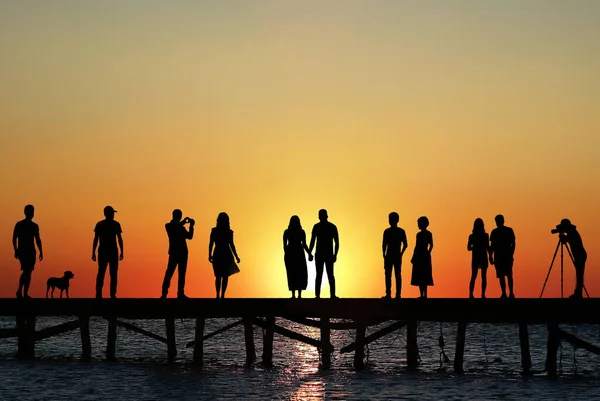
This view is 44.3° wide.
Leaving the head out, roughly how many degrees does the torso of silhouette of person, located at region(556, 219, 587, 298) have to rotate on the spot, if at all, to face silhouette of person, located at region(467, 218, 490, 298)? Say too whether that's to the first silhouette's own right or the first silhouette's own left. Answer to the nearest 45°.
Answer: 0° — they already face them

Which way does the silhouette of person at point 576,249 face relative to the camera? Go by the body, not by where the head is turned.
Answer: to the viewer's left

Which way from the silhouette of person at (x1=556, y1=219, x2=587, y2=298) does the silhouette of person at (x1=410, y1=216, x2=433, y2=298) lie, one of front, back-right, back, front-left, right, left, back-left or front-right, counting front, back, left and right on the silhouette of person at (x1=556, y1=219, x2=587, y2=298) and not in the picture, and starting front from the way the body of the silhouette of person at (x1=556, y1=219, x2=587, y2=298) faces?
front

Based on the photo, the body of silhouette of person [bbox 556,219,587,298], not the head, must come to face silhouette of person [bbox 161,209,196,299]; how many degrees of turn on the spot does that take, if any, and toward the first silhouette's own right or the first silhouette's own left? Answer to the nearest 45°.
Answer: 0° — they already face them

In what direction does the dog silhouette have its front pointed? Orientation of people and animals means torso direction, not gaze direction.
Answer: to the viewer's right

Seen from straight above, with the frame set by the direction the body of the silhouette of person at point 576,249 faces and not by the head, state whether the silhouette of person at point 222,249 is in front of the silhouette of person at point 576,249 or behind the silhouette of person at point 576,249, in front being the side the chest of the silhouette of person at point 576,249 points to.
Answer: in front

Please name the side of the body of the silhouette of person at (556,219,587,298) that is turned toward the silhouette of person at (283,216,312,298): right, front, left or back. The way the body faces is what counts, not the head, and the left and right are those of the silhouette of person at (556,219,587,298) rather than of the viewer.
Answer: front
